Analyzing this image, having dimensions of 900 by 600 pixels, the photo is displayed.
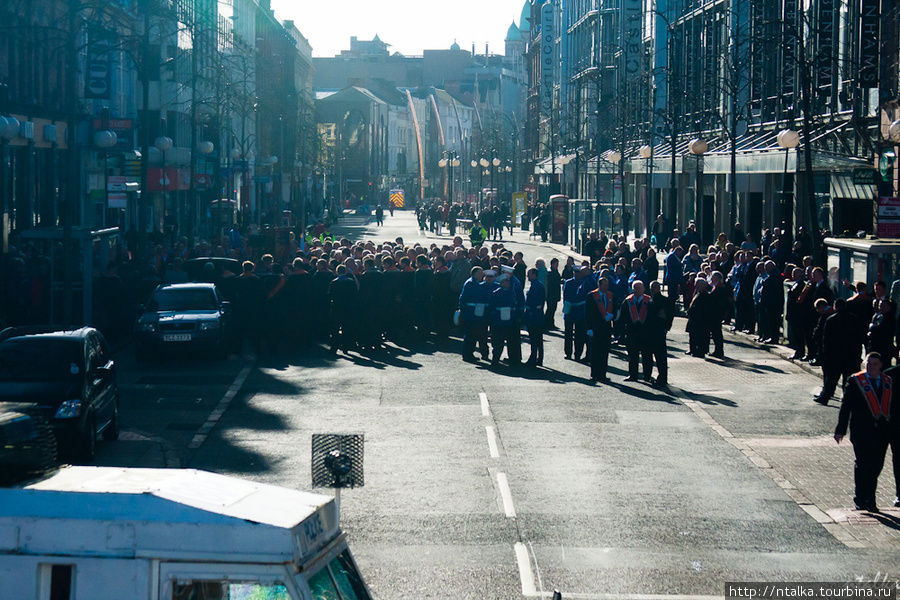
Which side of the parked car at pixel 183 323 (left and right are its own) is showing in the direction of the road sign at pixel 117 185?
back

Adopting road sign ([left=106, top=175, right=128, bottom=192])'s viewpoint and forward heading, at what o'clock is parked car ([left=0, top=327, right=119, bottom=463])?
The parked car is roughly at 12 o'clock from the road sign.

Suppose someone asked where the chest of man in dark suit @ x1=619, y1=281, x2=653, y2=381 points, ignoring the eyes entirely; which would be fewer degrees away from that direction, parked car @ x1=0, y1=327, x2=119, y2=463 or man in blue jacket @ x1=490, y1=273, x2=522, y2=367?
the parked car

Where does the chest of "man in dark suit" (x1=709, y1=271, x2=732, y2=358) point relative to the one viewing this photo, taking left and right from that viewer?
facing to the left of the viewer

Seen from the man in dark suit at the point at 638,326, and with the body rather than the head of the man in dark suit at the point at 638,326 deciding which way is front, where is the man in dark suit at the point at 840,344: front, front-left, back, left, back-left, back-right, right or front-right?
front-left

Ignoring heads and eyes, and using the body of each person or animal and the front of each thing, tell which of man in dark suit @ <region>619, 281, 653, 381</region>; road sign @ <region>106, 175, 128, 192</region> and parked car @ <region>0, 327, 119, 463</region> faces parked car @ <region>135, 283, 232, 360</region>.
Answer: the road sign

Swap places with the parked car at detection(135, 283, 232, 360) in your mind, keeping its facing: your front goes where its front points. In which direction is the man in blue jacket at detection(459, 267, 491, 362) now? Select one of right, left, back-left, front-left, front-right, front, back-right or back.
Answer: left

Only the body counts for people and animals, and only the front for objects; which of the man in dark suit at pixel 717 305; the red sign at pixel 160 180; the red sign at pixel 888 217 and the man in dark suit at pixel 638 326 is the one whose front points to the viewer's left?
the man in dark suit at pixel 717 305

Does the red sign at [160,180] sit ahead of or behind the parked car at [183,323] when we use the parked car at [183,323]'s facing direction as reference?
behind
